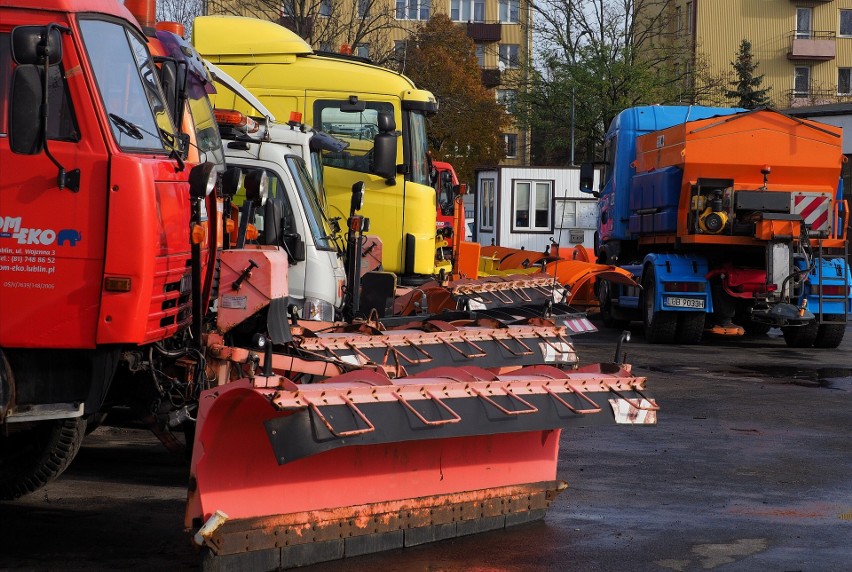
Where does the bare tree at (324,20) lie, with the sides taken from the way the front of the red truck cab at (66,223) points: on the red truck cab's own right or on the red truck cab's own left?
on the red truck cab's own left

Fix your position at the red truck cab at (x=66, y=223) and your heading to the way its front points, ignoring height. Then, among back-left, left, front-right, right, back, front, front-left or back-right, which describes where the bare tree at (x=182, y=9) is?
left

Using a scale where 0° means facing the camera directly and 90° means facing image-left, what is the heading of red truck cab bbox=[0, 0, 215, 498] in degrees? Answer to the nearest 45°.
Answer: approximately 270°

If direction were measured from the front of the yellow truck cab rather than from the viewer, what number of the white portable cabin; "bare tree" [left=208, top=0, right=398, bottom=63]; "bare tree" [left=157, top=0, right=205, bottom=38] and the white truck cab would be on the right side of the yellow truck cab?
1

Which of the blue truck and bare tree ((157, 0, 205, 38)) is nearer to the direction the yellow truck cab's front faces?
the blue truck

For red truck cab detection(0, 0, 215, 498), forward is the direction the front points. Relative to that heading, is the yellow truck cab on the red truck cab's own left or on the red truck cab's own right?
on the red truck cab's own left

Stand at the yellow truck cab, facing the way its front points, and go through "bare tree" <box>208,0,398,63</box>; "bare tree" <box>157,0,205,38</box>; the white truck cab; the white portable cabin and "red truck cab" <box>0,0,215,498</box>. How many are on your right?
2

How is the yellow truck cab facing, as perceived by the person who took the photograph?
facing to the right of the viewer

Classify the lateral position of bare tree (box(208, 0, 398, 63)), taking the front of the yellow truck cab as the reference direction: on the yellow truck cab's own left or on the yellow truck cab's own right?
on the yellow truck cab's own left

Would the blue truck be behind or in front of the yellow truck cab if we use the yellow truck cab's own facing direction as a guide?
in front

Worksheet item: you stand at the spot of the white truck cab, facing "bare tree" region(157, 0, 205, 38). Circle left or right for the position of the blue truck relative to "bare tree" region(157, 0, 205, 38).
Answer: right

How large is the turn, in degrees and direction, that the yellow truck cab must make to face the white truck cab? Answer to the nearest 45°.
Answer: approximately 90° to its right

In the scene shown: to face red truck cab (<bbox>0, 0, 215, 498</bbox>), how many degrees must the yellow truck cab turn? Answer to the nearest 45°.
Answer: approximately 90° to its right

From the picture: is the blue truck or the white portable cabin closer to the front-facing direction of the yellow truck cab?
the blue truck
